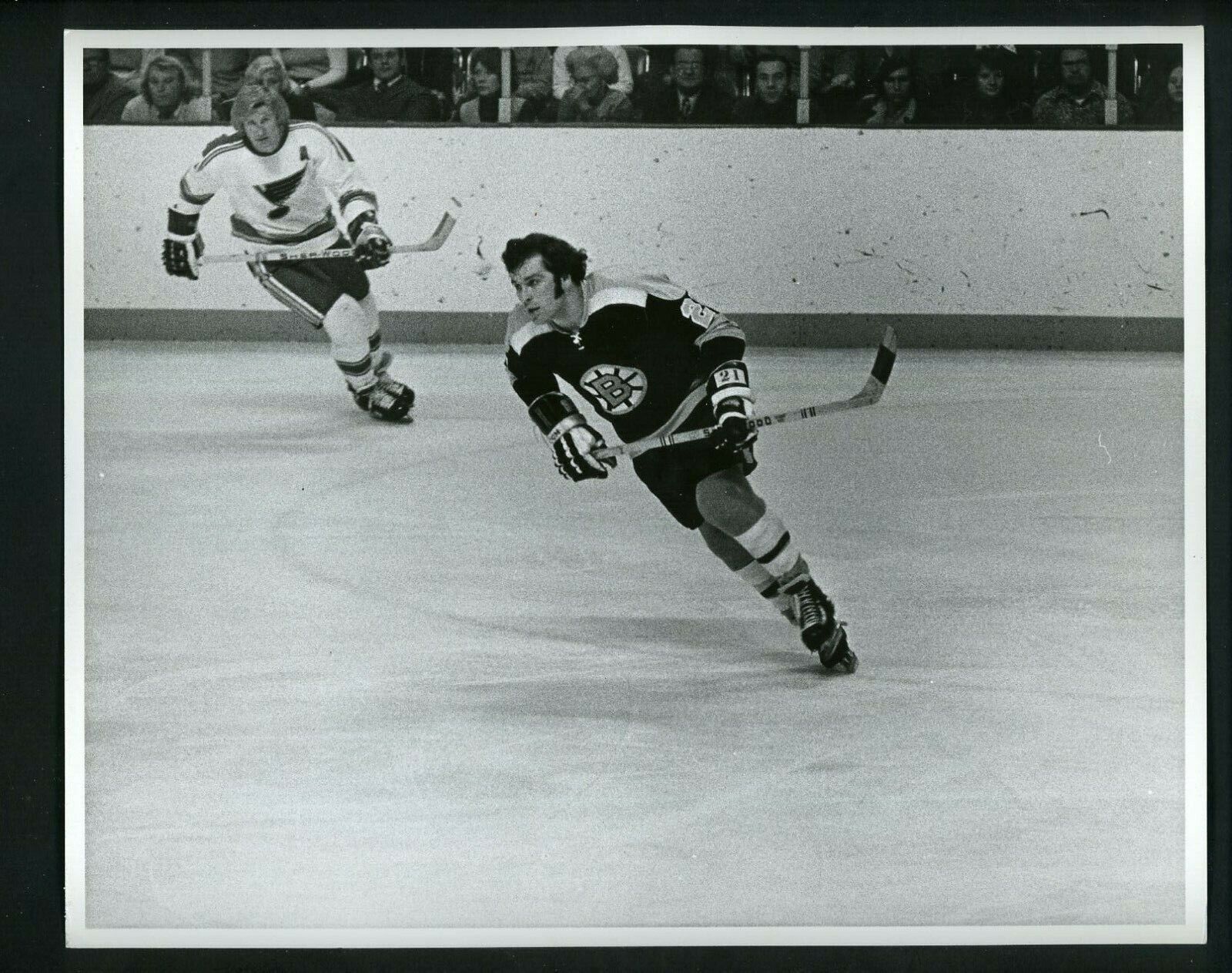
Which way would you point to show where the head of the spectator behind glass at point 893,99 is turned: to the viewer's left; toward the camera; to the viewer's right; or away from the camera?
toward the camera

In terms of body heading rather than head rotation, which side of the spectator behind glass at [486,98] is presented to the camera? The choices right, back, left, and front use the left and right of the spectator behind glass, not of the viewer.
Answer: front

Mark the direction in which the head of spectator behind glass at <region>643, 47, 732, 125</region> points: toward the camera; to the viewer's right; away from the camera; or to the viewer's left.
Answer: toward the camera

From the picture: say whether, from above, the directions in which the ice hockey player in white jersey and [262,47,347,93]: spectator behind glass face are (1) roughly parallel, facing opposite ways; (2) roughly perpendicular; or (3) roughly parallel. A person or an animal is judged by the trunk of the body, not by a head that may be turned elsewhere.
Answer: roughly parallel

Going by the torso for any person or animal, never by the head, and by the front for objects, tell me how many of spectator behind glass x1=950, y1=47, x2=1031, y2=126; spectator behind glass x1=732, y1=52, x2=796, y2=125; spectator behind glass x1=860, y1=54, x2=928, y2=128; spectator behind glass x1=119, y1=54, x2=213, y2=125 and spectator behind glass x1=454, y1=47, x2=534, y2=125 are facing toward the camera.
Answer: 5

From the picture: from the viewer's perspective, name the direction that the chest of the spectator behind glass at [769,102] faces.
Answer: toward the camera

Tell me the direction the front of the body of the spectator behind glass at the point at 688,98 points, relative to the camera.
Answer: toward the camera

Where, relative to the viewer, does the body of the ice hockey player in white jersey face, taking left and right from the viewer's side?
facing the viewer

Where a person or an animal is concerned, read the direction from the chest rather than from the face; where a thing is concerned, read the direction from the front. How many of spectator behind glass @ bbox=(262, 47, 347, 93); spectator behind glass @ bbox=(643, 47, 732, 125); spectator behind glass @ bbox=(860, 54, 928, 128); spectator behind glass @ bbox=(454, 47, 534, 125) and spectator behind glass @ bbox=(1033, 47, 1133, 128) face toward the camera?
5

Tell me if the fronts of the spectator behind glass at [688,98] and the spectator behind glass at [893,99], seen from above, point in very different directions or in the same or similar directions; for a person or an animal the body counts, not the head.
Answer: same or similar directions
